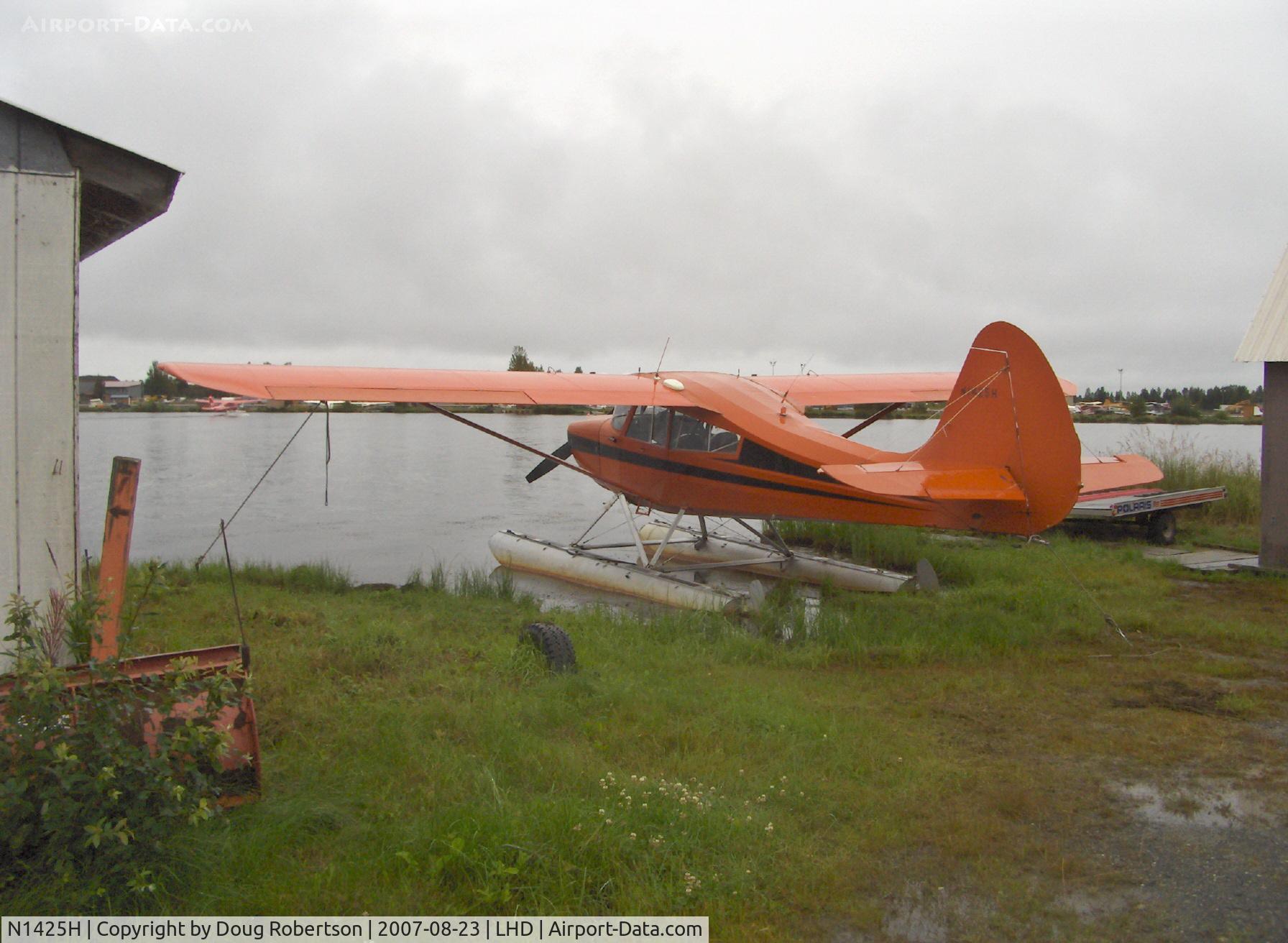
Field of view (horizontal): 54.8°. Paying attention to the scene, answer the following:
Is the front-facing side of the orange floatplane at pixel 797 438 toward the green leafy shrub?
no

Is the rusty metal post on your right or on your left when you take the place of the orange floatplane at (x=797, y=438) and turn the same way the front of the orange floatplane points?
on your left

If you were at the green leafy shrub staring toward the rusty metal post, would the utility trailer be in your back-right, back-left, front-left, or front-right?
front-right

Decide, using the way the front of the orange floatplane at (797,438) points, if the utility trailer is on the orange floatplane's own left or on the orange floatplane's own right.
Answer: on the orange floatplane's own right

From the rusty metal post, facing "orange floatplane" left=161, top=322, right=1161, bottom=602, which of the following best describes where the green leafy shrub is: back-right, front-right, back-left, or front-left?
back-right

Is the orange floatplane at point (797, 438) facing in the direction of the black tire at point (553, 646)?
no

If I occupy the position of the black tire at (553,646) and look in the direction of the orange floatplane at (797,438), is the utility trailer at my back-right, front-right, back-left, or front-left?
front-right

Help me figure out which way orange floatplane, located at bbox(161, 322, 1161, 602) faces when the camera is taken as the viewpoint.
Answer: facing away from the viewer and to the left of the viewer

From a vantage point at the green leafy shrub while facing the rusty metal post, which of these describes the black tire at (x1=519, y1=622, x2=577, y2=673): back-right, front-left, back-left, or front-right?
front-right
